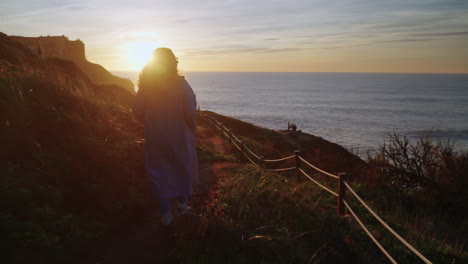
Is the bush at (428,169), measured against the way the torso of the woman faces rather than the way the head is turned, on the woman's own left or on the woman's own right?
on the woman's own right

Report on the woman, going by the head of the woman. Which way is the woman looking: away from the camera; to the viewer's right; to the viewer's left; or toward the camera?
away from the camera

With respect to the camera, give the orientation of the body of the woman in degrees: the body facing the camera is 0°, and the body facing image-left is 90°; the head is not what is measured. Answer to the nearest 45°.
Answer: approximately 180°
